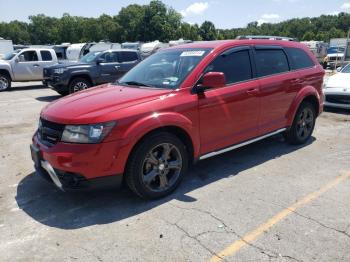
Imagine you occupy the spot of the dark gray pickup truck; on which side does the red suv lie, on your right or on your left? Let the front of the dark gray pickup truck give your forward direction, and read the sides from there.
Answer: on your left

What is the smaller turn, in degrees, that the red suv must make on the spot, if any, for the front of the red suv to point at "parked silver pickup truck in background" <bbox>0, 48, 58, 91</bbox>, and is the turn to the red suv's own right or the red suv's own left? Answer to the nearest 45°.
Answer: approximately 90° to the red suv's own right

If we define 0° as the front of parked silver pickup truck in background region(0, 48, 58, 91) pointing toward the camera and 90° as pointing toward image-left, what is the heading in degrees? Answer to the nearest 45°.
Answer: approximately 45°

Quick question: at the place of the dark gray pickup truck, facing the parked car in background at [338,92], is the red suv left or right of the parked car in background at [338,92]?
right

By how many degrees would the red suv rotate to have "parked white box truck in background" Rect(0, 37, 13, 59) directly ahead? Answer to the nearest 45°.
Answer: approximately 90° to its right
